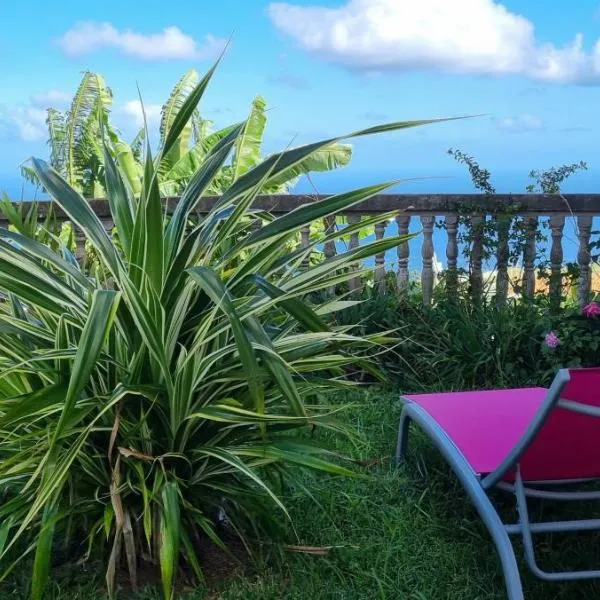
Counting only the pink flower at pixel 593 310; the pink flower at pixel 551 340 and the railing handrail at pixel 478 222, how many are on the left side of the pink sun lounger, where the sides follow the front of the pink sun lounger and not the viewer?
0

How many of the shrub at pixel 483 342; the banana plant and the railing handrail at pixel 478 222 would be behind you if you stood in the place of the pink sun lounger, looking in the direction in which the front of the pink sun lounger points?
0

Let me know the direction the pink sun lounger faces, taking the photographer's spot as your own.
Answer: facing away from the viewer and to the left of the viewer

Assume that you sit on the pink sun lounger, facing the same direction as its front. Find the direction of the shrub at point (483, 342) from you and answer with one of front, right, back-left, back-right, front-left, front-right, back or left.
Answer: front-right

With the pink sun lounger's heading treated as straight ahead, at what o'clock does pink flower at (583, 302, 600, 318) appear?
The pink flower is roughly at 2 o'clock from the pink sun lounger.

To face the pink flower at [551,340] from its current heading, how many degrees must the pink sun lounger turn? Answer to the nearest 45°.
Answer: approximately 45° to its right

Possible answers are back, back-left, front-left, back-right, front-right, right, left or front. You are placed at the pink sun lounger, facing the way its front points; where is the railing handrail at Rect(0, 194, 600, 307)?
front-right

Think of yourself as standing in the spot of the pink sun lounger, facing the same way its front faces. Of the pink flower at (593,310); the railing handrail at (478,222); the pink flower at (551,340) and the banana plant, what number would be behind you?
0

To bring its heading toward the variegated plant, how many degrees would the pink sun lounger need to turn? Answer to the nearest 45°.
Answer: approximately 45° to its left

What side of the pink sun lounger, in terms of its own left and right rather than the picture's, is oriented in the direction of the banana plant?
front
